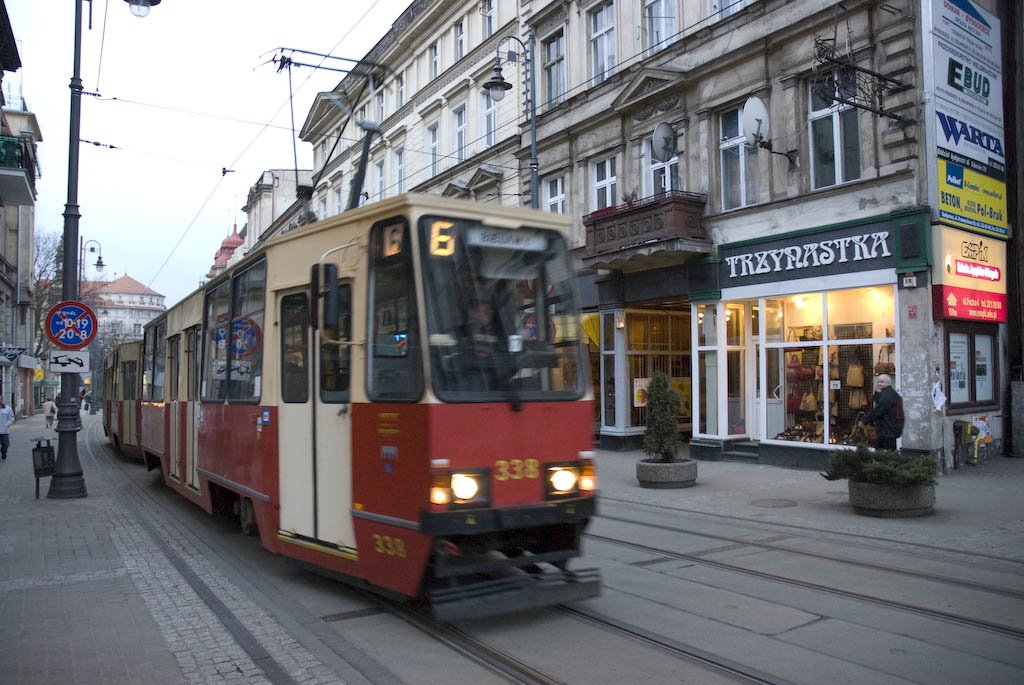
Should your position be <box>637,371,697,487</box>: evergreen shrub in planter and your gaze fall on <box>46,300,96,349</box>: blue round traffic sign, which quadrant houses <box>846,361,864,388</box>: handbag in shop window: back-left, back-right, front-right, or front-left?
back-right

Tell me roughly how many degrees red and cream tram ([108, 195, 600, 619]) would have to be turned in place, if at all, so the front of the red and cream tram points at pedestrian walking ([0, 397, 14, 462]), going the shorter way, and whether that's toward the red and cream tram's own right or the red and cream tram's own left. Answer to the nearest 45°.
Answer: approximately 180°

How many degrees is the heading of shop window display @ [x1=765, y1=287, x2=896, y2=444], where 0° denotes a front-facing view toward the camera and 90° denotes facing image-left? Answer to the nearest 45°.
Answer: approximately 45°

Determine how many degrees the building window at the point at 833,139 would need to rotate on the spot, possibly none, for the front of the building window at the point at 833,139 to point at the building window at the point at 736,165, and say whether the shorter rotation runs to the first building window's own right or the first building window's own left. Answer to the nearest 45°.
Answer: approximately 90° to the first building window's own right

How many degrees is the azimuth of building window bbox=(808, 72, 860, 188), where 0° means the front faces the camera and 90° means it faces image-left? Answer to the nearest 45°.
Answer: approximately 45°

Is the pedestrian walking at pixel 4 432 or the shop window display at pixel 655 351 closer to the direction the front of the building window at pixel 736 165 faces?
the pedestrian walking
